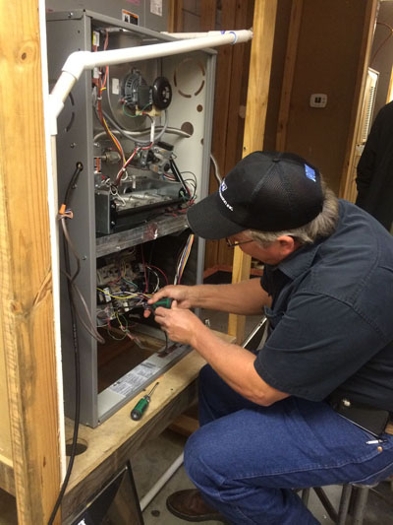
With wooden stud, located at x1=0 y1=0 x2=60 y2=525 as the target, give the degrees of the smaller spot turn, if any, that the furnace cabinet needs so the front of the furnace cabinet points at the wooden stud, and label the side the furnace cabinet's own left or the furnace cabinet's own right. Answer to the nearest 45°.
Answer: approximately 45° to the furnace cabinet's own right

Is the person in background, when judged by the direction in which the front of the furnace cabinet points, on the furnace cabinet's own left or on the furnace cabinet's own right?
on the furnace cabinet's own left

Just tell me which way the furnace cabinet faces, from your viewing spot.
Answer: facing the viewer and to the right of the viewer
